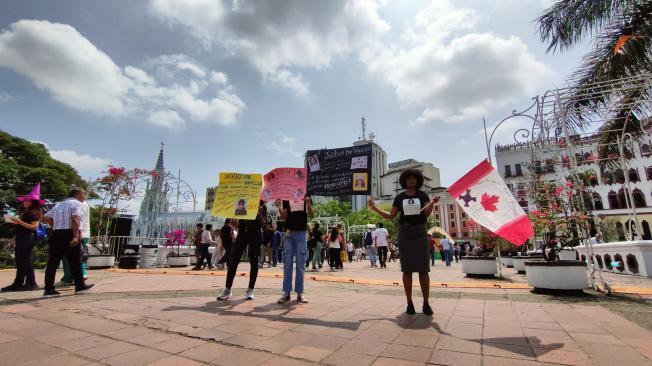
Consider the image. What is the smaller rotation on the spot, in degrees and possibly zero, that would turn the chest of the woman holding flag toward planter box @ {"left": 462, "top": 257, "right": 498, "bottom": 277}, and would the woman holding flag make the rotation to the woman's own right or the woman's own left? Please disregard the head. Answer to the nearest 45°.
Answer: approximately 180°

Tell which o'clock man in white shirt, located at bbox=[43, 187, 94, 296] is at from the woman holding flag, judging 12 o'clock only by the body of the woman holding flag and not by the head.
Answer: The man in white shirt is roughly at 3 o'clock from the woman holding flag.

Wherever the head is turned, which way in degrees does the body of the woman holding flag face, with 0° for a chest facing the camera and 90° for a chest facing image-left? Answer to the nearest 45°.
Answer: approximately 0°

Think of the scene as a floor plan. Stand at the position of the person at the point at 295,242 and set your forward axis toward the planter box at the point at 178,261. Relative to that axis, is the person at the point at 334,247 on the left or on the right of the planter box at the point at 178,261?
right

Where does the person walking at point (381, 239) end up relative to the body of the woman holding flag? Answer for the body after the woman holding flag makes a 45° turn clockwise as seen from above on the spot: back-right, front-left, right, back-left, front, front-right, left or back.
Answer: back-right
